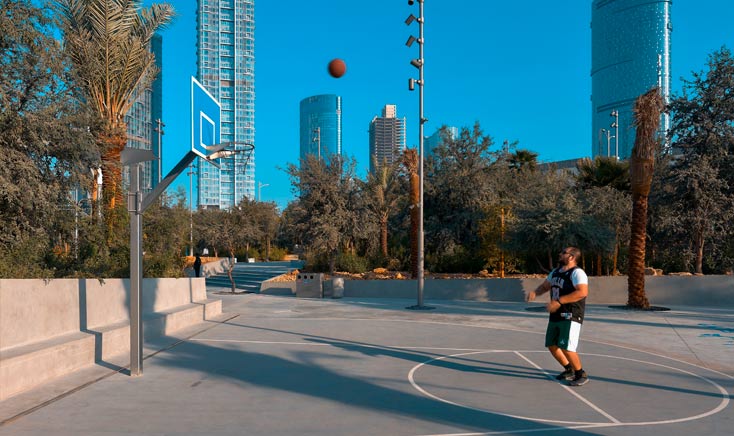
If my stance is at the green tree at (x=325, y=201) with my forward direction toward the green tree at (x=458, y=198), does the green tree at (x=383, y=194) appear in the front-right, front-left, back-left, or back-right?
front-left

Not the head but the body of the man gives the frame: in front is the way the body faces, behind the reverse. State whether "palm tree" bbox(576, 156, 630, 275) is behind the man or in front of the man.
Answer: behind

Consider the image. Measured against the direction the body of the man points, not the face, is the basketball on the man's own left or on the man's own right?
on the man's own right

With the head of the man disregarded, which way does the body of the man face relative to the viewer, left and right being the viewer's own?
facing the viewer and to the left of the viewer

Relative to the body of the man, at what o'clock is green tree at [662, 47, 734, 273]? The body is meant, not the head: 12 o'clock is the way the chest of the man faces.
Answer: The green tree is roughly at 5 o'clock from the man.

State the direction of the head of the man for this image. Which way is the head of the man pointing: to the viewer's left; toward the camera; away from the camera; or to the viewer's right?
to the viewer's left

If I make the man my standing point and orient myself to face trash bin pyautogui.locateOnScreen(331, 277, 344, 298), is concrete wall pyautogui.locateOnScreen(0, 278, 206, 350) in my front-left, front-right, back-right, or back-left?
front-left
